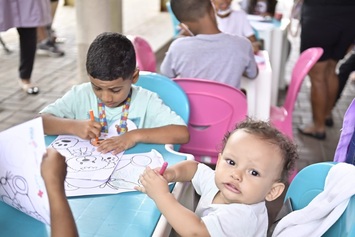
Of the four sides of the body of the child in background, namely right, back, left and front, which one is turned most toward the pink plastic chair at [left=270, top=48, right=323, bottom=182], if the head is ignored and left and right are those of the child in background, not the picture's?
right

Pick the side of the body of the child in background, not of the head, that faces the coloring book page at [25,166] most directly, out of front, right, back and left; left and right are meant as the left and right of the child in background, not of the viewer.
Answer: back

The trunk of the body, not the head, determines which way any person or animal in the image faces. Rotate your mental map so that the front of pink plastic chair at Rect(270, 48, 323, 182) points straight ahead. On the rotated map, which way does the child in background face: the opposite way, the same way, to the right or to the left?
to the right

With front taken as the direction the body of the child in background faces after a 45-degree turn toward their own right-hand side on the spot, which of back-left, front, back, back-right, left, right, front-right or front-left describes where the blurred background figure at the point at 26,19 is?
left

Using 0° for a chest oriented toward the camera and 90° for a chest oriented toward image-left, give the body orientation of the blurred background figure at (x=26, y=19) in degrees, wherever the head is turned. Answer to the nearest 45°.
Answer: approximately 315°

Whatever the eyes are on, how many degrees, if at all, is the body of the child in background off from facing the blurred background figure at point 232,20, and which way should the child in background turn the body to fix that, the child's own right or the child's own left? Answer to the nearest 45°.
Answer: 0° — they already face them

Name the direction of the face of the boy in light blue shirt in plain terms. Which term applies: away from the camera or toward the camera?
toward the camera

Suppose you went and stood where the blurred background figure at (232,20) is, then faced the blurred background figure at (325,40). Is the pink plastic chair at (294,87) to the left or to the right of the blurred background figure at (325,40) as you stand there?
right

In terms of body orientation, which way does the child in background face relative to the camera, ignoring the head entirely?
away from the camera

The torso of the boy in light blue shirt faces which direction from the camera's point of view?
toward the camera

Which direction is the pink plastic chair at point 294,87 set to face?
to the viewer's left

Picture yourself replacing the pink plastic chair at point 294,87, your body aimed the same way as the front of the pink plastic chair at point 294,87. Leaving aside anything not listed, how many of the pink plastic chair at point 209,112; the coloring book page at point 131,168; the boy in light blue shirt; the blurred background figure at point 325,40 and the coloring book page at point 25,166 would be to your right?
1

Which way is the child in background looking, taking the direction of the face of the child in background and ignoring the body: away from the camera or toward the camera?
away from the camera

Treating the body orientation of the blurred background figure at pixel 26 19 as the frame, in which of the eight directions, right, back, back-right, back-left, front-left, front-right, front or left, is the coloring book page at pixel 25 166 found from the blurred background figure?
front-right

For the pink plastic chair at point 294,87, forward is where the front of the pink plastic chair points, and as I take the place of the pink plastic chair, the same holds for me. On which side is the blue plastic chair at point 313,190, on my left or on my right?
on my left
